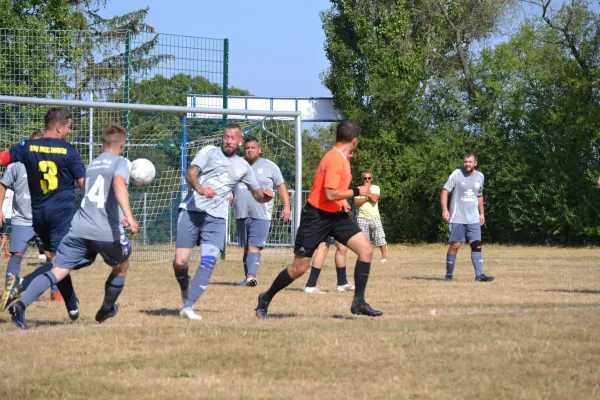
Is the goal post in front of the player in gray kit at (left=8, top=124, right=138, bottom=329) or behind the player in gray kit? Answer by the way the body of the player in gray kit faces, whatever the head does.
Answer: in front

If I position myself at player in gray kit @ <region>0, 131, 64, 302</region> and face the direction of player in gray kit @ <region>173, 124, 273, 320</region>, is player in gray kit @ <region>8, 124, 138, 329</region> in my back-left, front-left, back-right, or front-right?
front-right

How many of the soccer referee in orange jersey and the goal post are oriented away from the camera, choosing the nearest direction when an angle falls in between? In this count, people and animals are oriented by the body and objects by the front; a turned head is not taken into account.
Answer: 0
